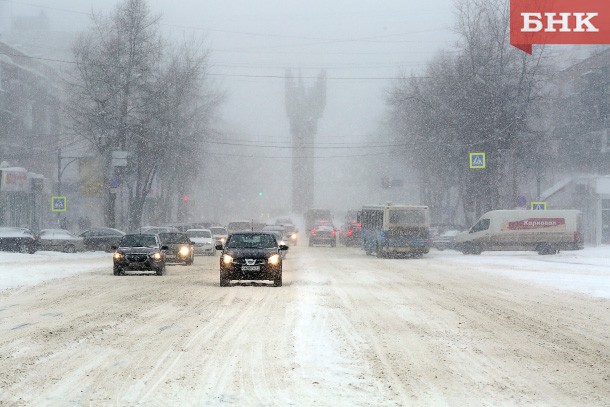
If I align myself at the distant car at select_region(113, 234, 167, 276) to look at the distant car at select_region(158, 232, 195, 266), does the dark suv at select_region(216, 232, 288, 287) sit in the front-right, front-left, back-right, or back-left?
back-right

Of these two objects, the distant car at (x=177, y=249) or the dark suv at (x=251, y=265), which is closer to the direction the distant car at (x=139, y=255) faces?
the dark suv

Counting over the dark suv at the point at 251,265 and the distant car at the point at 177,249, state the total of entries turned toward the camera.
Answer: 2

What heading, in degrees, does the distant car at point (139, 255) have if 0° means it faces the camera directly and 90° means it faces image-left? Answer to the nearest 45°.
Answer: approximately 0°

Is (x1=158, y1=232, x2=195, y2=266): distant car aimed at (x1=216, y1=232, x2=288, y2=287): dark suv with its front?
yes

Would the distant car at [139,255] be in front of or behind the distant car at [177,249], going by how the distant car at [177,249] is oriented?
in front

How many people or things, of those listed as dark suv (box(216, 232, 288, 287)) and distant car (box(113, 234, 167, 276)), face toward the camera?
2

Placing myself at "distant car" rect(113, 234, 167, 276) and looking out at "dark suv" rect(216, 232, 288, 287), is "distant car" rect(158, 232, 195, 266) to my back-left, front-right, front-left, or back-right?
back-left

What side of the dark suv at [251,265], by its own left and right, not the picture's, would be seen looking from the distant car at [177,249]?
back

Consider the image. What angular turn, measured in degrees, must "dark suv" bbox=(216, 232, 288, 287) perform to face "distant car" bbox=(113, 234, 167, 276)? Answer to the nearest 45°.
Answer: approximately 135° to its right
